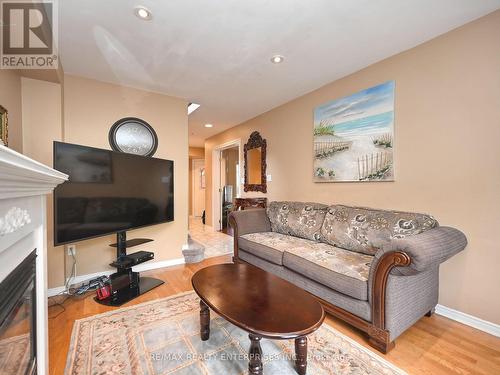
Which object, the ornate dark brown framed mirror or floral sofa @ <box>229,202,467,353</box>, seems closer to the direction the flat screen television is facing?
the floral sofa

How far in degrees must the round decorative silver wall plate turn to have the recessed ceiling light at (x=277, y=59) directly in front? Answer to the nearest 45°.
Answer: approximately 45° to its left

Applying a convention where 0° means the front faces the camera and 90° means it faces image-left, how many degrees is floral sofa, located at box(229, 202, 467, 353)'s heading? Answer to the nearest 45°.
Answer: approximately 45°

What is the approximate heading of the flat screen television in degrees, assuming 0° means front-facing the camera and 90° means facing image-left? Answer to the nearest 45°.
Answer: approximately 315°

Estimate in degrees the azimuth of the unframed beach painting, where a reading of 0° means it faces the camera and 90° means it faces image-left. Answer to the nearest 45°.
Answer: approximately 45°

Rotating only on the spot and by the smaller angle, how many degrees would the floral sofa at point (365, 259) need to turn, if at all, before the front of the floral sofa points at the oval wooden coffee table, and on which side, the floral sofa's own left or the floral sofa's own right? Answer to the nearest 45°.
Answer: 0° — it already faces it
